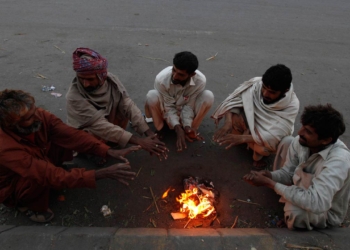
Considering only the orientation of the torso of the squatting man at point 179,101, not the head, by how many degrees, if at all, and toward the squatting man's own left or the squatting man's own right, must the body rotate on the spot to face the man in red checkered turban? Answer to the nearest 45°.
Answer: approximately 45° to the squatting man's own right

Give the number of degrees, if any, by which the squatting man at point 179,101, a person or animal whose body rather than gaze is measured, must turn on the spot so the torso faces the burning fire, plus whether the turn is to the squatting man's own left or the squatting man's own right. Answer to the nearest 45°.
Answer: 0° — they already face it

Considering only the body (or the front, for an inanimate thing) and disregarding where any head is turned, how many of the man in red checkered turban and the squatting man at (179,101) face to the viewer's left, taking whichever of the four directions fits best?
0

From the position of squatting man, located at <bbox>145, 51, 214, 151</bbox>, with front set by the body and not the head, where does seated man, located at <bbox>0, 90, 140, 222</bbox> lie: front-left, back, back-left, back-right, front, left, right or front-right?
front-right

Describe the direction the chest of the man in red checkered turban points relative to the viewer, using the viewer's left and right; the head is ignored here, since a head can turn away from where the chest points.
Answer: facing the viewer and to the right of the viewer

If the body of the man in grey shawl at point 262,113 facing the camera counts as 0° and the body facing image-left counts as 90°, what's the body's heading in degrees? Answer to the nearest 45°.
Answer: approximately 45°

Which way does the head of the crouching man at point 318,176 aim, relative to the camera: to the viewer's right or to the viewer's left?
to the viewer's left

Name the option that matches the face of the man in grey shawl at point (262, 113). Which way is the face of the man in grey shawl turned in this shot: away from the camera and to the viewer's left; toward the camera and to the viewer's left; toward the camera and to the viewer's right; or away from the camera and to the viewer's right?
toward the camera and to the viewer's left

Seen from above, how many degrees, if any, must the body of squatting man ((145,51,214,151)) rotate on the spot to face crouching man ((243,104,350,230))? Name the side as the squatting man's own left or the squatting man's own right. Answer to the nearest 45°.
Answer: approximately 45° to the squatting man's own left

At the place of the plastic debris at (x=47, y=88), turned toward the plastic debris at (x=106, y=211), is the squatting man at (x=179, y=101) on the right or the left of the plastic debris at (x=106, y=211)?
left

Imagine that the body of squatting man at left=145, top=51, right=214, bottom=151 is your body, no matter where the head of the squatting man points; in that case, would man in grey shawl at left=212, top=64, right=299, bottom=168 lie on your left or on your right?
on your left

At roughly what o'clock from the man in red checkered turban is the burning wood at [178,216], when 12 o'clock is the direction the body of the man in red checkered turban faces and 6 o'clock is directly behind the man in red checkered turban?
The burning wood is roughly at 12 o'clock from the man in red checkered turban.

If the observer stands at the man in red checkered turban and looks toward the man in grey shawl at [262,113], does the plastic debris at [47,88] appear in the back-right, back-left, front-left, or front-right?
back-left

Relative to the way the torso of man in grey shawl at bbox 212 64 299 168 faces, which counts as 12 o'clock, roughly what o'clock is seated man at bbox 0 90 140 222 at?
The seated man is roughly at 12 o'clock from the man in grey shawl.
